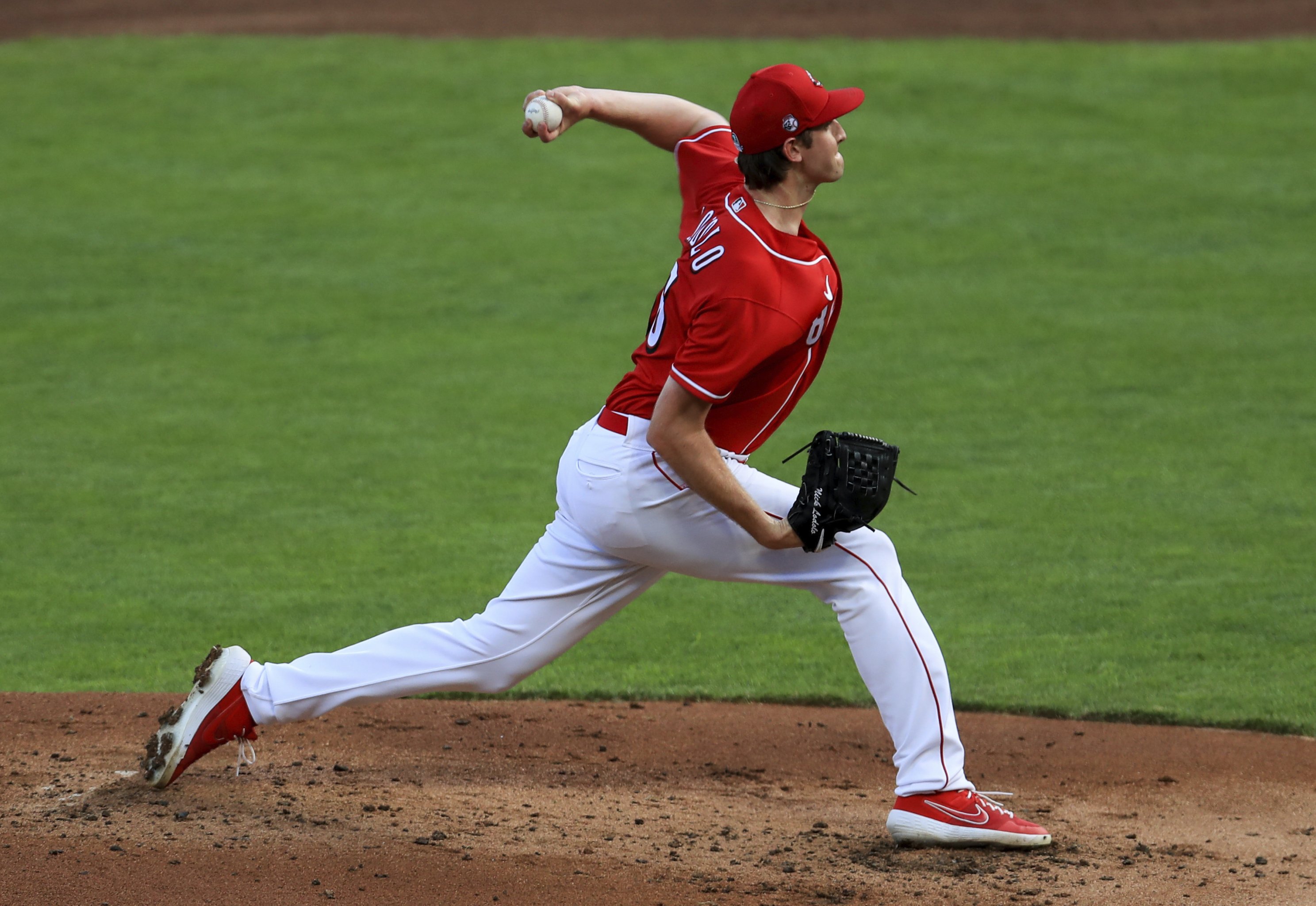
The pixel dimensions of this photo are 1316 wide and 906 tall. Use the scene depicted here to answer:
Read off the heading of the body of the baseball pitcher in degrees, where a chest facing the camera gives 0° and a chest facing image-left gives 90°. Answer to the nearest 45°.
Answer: approximately 270°
